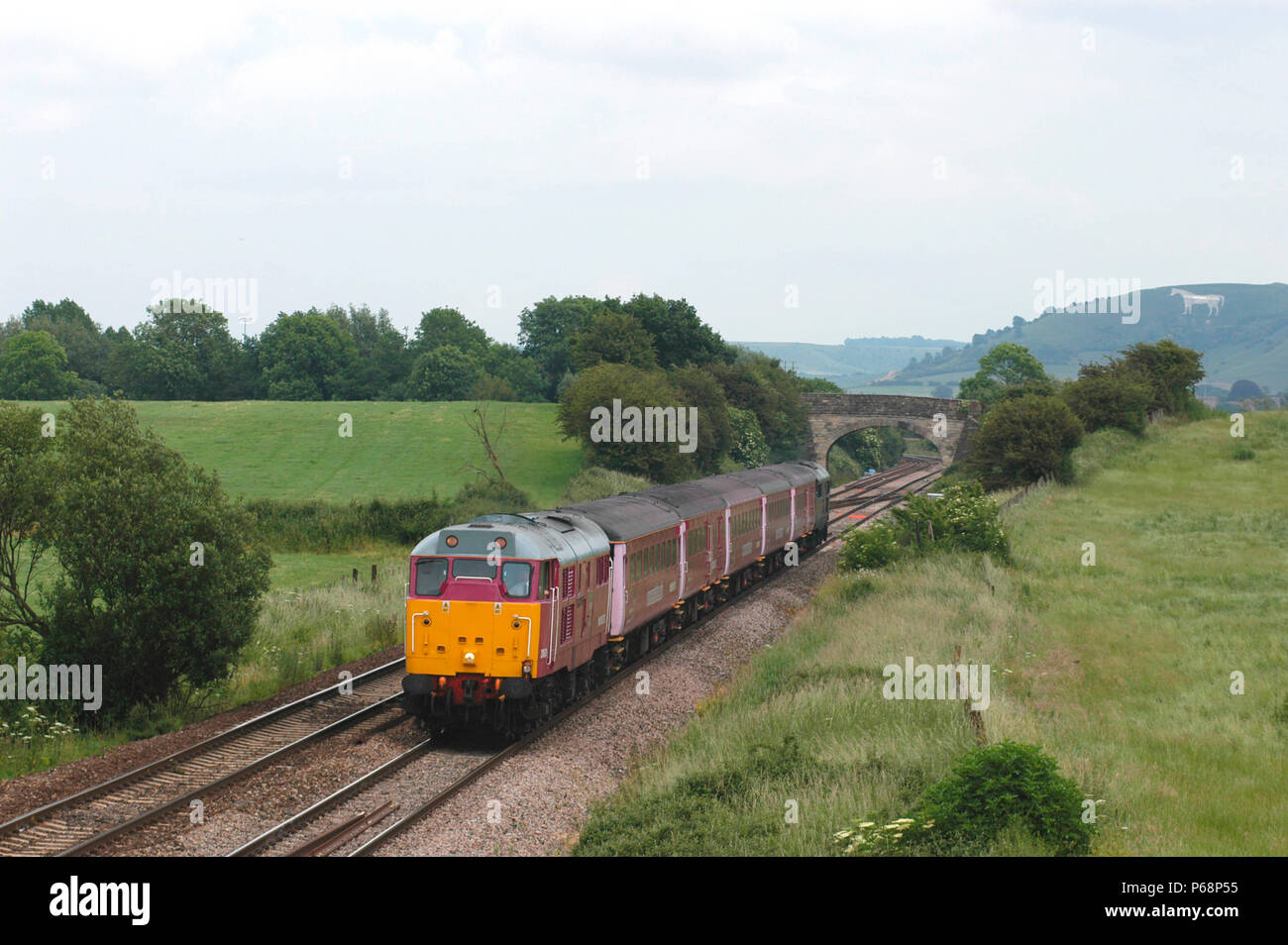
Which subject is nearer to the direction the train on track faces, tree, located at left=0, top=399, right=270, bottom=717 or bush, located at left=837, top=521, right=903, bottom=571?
the tree

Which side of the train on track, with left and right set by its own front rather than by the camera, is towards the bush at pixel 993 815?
front

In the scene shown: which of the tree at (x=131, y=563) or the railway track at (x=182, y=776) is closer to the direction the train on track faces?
the railway track

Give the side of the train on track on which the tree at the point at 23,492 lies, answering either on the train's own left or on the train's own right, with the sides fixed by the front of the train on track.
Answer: on the train's own right

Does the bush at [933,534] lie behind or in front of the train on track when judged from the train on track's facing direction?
behind

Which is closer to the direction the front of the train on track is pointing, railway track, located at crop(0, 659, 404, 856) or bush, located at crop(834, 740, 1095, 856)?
the railway track

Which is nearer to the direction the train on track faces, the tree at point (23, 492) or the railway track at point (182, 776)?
the railway track

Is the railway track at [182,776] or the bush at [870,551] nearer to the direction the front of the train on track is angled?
the railway track

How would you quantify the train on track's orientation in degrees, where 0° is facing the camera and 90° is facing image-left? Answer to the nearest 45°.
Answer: approximately 45°
